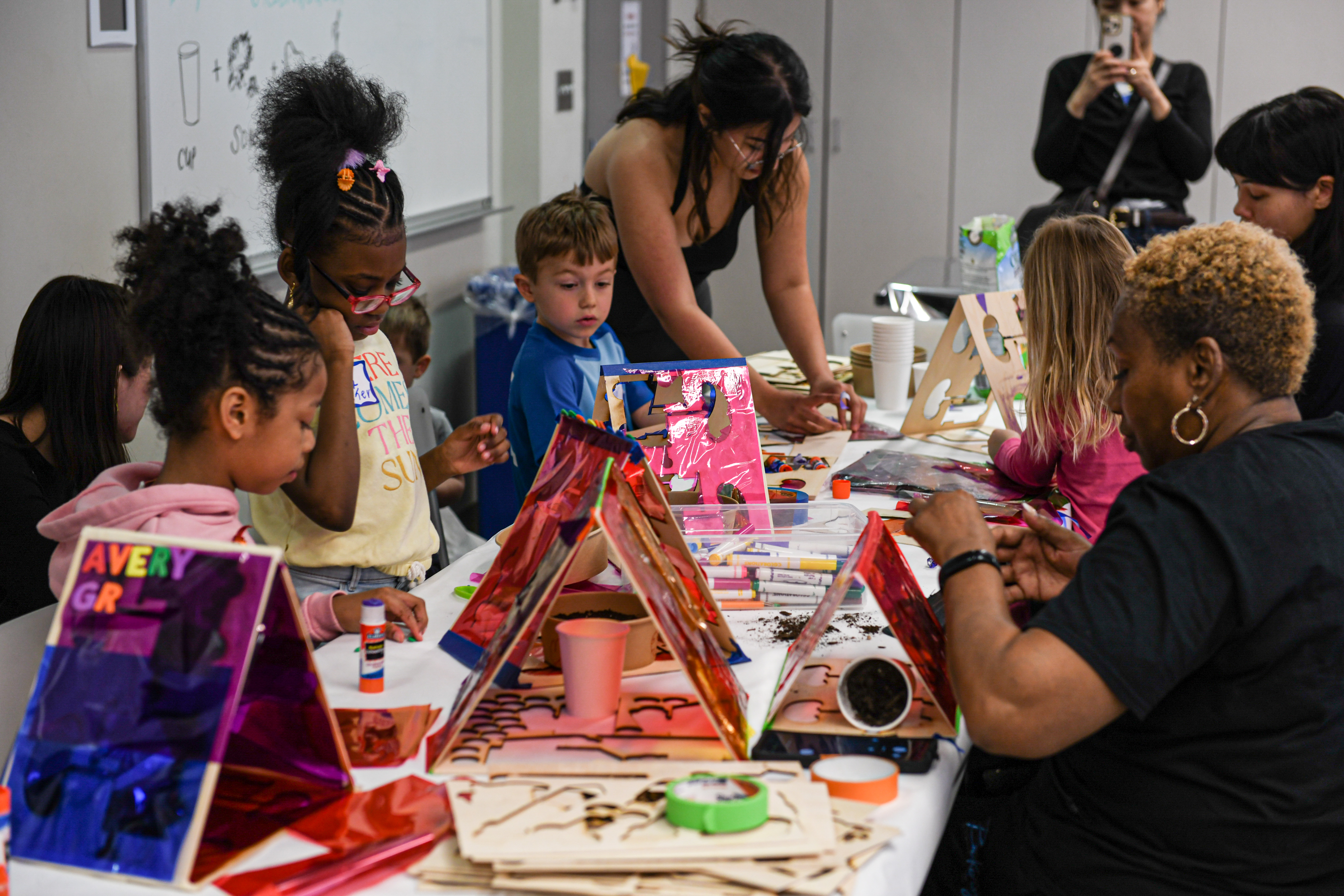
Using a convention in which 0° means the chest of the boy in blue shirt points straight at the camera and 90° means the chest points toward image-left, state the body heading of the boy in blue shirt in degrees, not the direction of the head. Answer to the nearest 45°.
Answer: approximately 315°

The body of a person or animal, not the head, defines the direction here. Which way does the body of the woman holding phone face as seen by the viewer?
toward the camera

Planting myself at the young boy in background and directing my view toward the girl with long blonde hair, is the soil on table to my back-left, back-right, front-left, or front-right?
front-right

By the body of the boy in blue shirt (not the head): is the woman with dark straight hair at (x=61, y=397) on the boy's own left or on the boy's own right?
on the boy's own right

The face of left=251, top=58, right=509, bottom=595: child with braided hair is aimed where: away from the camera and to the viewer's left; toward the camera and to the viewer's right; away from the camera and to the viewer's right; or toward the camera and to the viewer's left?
toward the camera and to the viewer's right

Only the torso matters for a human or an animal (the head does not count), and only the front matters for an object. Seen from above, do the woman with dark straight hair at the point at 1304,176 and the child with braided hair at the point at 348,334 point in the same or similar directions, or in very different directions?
very different directions

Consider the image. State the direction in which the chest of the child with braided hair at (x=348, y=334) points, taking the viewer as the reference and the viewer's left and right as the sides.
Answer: facing the viewer and to the right of the viewer

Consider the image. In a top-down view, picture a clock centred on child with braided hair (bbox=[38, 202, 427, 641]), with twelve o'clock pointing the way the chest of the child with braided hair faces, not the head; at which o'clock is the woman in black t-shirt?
The woman in black t-shirt is roughly at 1 o'clock from the child with braided hair.

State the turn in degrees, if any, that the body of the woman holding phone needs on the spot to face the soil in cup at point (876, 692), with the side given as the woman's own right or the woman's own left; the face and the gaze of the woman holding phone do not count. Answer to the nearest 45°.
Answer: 0° — they already face it

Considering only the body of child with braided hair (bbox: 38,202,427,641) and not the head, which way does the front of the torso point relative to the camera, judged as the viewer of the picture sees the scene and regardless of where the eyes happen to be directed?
to the viewer's right

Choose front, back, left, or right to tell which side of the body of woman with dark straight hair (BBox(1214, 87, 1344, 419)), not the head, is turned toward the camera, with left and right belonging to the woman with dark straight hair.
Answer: left
